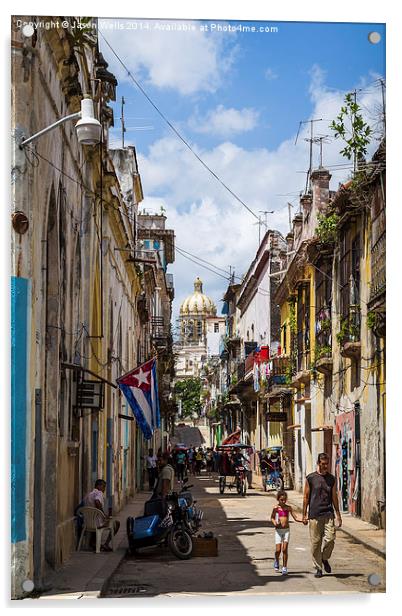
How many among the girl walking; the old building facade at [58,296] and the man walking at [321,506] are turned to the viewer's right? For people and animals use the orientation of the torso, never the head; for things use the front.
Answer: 1

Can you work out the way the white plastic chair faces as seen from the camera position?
facing away from the viewer and to the right of the viewer

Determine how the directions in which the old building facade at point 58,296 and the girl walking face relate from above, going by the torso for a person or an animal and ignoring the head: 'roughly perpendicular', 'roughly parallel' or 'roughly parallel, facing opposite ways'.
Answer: roughly perpendicular

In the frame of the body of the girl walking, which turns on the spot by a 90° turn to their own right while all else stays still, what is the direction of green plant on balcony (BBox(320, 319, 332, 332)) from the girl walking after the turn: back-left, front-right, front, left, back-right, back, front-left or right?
right

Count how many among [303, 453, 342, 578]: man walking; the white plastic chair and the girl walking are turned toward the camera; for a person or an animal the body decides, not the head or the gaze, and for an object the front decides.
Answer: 2

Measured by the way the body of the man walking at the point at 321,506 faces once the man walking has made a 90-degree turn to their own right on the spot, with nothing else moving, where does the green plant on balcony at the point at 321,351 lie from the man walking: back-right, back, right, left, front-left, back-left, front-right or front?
right

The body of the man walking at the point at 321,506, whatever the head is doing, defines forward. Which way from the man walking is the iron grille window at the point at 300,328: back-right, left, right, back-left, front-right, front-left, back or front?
back

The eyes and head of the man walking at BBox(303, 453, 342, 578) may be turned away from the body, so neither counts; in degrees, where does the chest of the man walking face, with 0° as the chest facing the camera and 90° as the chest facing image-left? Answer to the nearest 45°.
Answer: approximately 0°

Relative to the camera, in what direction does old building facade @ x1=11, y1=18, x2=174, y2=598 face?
facing to the right of the viewer

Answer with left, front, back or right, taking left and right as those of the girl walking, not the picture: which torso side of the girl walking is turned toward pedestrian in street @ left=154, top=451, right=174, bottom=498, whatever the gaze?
back

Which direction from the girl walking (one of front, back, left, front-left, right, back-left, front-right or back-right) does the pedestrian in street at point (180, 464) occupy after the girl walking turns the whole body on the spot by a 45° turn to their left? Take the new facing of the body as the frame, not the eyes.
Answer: back-left

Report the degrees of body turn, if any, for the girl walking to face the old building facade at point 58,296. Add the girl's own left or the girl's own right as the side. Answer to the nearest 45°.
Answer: approximately 90° to the girl's own right

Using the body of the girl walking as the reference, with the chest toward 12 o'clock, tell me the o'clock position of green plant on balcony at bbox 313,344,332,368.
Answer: The green plant on balcony is roughly at 6 o'clock from the girl walking.

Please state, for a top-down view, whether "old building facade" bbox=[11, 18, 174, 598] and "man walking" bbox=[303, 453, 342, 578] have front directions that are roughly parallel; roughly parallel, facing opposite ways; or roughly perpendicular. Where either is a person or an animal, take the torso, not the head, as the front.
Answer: roughly perpendicular
